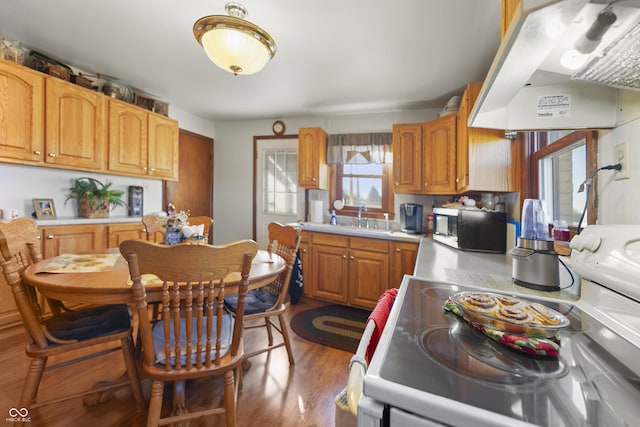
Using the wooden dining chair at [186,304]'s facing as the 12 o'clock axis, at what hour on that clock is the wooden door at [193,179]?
The wooden door is roughly at 12 o'clock from the wooden dining chair.

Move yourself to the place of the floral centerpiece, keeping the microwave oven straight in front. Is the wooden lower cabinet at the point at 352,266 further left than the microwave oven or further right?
left

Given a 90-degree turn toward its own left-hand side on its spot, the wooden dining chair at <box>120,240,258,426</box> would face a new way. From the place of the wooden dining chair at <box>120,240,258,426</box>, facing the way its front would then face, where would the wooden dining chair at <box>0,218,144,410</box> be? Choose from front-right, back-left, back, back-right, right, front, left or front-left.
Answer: front-right

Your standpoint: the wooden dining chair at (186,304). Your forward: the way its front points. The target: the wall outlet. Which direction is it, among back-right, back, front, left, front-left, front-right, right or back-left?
back-right

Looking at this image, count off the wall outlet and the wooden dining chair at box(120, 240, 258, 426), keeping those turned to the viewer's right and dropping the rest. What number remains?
0

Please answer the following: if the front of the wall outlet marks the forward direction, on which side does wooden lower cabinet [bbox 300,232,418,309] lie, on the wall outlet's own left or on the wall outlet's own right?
on the wall outlet's own right

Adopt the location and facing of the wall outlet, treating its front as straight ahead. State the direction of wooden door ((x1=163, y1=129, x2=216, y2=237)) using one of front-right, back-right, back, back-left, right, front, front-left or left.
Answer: front-right

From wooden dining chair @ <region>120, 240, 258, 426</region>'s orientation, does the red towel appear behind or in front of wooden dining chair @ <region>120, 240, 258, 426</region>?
behind

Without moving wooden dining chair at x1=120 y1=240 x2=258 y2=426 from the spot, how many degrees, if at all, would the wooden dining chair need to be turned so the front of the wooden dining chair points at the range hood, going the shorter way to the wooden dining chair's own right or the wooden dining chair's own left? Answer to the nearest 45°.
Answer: approximately 135° to the wooden dining chair's own right

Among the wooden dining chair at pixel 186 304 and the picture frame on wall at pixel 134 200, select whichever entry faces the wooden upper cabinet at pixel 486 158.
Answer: the picture frame on wall

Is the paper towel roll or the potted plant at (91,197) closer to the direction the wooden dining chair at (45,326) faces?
the paper towel roll

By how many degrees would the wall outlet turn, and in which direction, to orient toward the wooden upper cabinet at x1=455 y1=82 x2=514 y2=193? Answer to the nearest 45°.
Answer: approximately 90° to its right

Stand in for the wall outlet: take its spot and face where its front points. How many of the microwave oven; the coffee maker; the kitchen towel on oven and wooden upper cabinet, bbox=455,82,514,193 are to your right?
3

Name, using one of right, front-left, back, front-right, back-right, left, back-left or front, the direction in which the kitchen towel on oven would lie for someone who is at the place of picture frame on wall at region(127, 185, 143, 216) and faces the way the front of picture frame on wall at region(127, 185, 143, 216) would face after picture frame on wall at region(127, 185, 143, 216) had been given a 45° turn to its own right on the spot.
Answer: front

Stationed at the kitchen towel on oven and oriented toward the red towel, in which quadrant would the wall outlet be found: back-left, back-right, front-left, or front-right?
back-right

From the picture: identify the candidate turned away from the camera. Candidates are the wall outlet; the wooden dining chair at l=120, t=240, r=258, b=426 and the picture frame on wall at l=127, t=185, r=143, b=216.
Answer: the wooden dining chair

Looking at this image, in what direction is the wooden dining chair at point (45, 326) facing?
to the viewer's right

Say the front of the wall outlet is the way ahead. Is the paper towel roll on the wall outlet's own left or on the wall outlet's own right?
on the wall outlet's own right

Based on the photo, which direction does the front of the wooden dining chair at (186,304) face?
away from the camera

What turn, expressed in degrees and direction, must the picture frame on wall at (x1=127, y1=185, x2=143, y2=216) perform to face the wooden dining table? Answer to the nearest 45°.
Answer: approximately 45° to its right

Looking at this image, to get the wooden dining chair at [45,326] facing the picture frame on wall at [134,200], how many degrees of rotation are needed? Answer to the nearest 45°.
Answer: approximately 90° to its left
